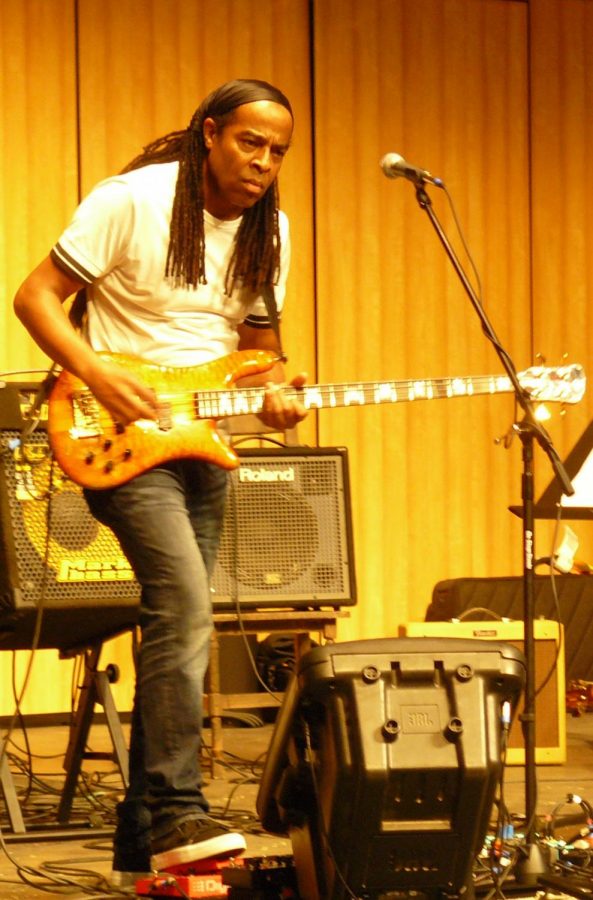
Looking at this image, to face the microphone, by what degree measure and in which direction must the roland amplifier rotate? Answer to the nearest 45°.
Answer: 0° — it already faces it

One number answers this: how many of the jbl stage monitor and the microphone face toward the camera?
0

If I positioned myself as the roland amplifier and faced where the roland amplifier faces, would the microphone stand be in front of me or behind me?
in front

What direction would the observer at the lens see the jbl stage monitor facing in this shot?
facing away from the viewer and to the left of the viewer

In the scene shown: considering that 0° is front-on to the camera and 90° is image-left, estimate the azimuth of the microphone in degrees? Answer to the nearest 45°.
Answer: approximately 90°

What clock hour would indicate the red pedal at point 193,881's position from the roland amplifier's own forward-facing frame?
The red pedal is roughly at 12 o'clock from the roland amplifier.

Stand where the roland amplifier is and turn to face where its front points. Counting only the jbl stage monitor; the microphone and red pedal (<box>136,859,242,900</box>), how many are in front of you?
3

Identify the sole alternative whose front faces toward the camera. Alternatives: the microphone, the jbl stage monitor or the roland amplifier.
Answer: the roland amplifier

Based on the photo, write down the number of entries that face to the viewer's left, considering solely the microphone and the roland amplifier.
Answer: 1

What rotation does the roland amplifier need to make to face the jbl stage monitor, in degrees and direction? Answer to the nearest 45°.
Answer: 0° — it already faces it

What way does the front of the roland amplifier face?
toward the camera
